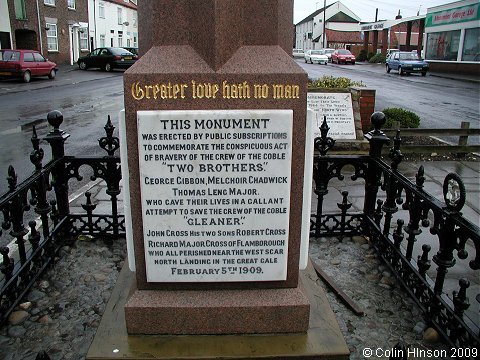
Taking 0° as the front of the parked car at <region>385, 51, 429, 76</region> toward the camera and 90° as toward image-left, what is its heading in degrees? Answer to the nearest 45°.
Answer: approximately 315°

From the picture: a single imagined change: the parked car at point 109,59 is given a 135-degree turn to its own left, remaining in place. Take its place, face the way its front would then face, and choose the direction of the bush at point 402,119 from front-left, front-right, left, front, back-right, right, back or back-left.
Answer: front

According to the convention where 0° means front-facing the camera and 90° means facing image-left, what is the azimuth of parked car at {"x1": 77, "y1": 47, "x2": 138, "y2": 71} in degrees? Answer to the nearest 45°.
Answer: approximately 135°

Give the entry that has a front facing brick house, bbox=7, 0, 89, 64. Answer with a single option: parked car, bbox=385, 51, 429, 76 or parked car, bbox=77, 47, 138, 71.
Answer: parked car, bbox=77, 47, 138, 71

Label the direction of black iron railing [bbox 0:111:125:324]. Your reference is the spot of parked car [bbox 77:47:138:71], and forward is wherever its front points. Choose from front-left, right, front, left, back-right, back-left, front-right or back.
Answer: back-left

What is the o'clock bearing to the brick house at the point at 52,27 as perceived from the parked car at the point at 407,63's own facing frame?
The brick house is roughly at 4 o'clock from the parked car.

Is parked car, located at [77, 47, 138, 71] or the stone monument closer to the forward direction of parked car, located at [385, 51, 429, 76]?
the stone monument

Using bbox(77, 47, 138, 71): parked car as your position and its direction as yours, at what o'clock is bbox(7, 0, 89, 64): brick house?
The brick house is roughly at 12 o'clock from the parked car.

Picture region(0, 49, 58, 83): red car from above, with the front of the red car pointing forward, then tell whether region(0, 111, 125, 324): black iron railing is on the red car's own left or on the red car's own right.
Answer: on the red car's own right

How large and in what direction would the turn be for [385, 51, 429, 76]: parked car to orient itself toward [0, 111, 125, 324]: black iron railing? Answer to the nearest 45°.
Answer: approximately 45° to its right
